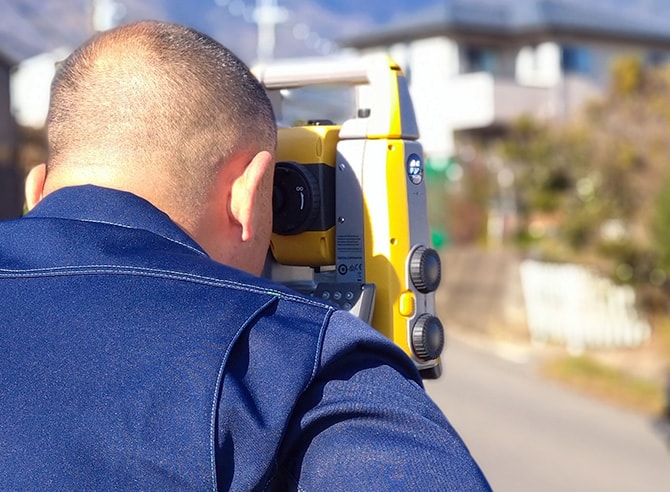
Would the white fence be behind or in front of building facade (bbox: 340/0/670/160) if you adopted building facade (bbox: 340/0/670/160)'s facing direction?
in front

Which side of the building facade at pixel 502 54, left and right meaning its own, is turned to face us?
front
